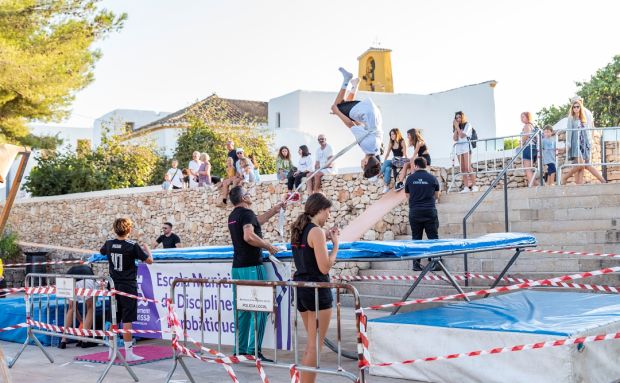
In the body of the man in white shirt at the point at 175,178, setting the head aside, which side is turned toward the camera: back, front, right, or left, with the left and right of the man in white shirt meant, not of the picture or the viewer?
front

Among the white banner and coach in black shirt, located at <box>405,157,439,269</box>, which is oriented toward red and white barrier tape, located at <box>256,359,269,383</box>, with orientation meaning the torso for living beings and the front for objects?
the white banner

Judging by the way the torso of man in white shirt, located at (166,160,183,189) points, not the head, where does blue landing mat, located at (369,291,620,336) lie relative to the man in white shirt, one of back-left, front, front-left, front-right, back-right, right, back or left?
front

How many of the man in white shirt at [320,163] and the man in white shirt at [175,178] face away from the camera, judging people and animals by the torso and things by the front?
0

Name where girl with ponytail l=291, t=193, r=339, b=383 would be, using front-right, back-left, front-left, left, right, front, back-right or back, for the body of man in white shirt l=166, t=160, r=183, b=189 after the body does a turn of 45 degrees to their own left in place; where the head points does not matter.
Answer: front-right

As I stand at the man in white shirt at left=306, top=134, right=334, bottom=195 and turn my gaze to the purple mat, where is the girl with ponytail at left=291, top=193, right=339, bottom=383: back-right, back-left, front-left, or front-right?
front-left

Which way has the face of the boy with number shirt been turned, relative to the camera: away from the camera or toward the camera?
away from the camera

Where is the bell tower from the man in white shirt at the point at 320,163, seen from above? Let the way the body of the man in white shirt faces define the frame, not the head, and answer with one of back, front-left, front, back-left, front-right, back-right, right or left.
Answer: back-right

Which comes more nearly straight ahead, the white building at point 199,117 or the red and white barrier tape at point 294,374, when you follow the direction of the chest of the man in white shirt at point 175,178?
the red and white barrier tape

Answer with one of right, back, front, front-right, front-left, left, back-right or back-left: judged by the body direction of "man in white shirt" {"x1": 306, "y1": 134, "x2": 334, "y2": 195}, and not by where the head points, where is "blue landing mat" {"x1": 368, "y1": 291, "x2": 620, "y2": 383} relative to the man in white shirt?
front-left

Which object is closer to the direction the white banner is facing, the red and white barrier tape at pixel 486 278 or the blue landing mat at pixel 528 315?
the blue landing mat

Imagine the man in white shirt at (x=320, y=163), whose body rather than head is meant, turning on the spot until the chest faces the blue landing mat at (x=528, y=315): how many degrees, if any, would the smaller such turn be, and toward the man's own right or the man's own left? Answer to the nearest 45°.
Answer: approximately 45° to the man's own left

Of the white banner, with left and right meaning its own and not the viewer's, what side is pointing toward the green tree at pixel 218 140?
back

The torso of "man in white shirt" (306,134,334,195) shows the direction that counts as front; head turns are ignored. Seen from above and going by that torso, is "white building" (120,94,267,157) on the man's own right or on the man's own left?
on the man's own right
